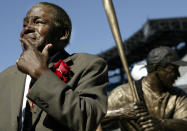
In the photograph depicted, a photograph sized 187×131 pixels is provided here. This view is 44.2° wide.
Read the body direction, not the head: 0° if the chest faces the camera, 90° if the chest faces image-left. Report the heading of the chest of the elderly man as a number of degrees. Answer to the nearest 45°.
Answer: approximately 45°

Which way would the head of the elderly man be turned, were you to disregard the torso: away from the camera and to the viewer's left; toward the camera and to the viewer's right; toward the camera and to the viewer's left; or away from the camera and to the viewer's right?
toward the camera and to the viewer's left

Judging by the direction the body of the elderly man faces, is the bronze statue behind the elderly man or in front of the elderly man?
behind
